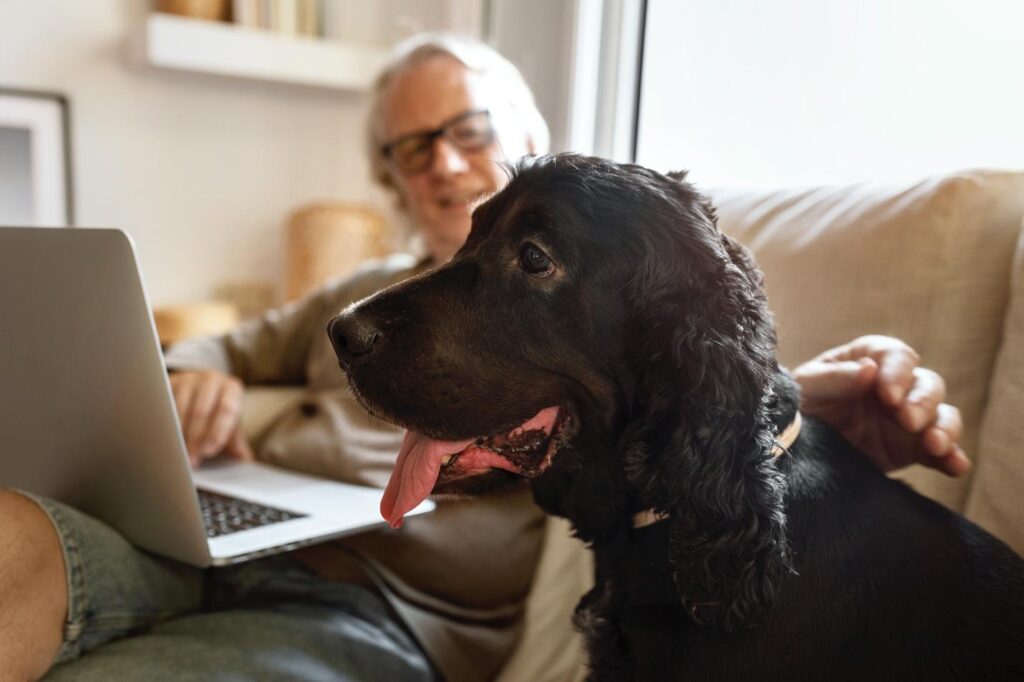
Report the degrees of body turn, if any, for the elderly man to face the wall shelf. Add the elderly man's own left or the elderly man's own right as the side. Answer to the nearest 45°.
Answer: approximately 135° to the elderly man's own right

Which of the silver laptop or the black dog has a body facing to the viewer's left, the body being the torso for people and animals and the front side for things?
the black dog

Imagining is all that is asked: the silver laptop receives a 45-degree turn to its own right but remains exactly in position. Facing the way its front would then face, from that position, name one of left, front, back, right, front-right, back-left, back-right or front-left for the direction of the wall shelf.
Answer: left

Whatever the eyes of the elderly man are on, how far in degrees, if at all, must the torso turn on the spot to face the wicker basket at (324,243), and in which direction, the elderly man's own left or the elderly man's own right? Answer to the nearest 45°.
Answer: approximately 135° to the elderly man's own right

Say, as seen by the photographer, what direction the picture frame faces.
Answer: facing the viewer

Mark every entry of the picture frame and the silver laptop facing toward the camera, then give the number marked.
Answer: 1

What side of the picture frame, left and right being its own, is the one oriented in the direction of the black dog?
front

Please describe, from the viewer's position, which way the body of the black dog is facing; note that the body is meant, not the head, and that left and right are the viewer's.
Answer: facing to the left of the viewer

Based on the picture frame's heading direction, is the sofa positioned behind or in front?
in front

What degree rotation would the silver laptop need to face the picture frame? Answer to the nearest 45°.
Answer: approximately 45° to its left
